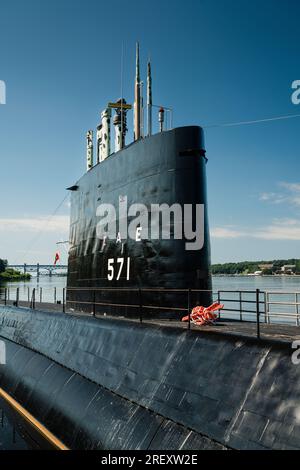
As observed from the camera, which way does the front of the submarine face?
facing the viewer and to the right of the viewer
